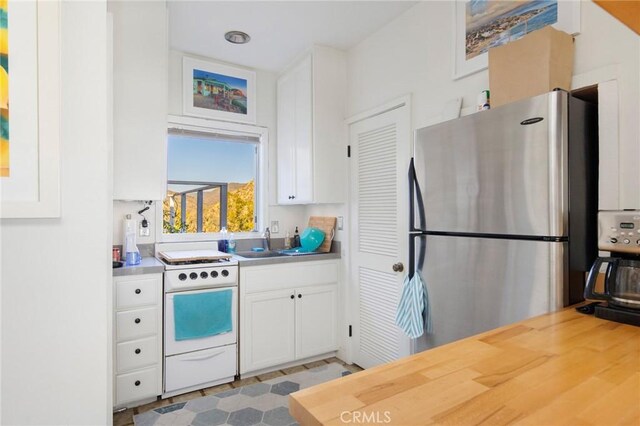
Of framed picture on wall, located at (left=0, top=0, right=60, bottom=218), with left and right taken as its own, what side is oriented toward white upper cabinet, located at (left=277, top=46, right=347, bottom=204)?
left

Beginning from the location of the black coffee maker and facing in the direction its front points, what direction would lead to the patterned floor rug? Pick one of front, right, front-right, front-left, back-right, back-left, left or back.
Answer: front-right

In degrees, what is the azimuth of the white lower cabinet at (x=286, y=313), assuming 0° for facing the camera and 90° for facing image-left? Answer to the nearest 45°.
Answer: approximately 315°

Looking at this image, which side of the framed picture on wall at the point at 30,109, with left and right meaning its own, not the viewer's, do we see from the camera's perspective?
front

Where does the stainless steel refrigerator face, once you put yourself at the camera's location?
facing the viewer and to the left of the viewer

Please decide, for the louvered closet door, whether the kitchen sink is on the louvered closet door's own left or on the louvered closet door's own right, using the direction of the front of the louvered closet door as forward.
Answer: on the louvered closet door's own right

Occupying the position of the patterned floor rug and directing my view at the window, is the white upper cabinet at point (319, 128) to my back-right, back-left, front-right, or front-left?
front-right

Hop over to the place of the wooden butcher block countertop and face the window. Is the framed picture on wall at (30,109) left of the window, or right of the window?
left

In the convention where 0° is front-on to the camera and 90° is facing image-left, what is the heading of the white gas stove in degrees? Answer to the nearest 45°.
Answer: approximately 315°

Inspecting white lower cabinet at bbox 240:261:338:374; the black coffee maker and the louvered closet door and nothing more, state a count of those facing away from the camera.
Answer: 0
